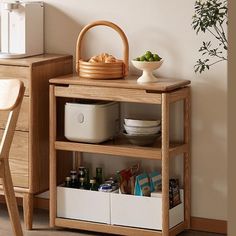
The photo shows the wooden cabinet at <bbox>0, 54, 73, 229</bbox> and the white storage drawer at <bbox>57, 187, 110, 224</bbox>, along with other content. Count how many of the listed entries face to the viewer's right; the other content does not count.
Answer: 0

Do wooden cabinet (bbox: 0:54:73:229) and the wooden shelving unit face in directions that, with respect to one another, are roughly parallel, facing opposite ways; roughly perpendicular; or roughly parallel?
roughly parallel

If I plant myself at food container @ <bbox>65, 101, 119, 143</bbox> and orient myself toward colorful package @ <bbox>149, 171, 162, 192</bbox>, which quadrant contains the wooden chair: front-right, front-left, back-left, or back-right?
back-right

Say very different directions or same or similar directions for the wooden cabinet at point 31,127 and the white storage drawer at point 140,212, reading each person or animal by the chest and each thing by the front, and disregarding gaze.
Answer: same or similar directions

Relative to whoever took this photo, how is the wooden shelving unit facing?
facing the viewer and to the left of the viewer

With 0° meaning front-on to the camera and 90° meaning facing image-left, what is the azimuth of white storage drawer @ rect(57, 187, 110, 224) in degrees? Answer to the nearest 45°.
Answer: approximately 45°
